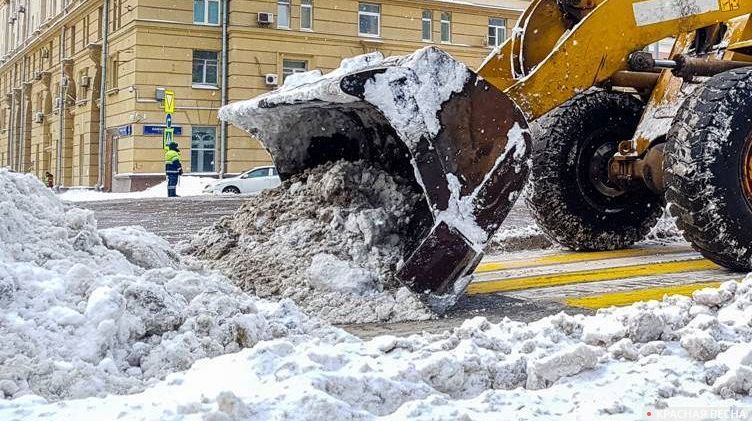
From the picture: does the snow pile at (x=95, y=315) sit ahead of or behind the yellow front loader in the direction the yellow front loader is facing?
ahead

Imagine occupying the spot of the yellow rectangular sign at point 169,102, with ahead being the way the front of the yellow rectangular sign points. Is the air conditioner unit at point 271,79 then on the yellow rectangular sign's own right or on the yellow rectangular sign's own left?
on the yellow rectangular sign's own left

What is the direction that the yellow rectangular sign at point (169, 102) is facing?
toward the camera

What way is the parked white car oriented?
to the viewer's left

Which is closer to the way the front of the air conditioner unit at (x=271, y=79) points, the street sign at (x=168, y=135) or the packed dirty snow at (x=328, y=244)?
the packed dirty snow

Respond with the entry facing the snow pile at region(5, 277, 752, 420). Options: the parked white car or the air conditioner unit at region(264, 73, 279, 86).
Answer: the air conditioner unit

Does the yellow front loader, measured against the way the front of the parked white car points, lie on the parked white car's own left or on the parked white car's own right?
on the parked white car's own left

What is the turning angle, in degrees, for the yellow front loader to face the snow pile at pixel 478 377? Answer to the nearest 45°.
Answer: approximately 45° to its left

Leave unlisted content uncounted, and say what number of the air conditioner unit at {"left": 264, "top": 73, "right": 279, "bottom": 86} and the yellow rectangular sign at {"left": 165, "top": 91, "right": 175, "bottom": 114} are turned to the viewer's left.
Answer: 0

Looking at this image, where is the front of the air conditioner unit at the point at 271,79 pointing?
toward the camera

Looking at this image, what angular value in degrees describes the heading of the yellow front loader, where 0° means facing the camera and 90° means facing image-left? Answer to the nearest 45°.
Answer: approximately 45°

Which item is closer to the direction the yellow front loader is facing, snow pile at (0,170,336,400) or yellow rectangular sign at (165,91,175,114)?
the snow pile

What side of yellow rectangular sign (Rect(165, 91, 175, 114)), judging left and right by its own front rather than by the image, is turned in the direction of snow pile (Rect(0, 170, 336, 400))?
front

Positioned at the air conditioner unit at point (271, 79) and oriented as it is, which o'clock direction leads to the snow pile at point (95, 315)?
The snow pile is roughly at 12 o'clock from the air conditioner unit.

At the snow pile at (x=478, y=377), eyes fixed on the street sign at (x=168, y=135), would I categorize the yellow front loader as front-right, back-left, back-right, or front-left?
front-right

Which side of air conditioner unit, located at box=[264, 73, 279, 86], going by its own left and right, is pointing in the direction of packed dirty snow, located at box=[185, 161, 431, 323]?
front
